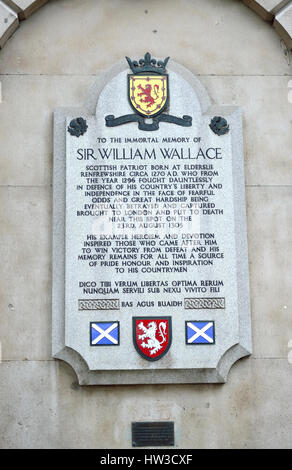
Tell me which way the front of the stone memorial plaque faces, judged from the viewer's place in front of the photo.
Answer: facing the viewer
